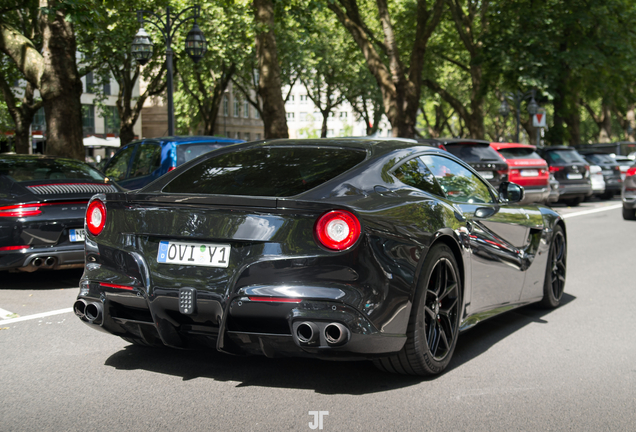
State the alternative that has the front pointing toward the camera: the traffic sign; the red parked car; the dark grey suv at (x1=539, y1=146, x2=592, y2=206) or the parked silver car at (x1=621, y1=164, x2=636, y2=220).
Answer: the traffic sign

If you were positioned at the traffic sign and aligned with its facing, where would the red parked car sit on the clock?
The red parked car is roughly at 12 o'clock from the traffic sign.

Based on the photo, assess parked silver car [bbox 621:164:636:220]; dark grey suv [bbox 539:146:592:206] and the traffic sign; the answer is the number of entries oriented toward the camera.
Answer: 1

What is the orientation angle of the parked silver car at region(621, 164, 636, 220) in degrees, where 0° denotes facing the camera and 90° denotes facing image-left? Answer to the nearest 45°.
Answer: approximately 225°

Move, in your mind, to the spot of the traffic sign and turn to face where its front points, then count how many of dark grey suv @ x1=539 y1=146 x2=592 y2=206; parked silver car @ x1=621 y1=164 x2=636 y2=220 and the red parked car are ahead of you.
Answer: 3

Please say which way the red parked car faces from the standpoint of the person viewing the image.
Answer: facing away from the viewer and to the left of the viewer
